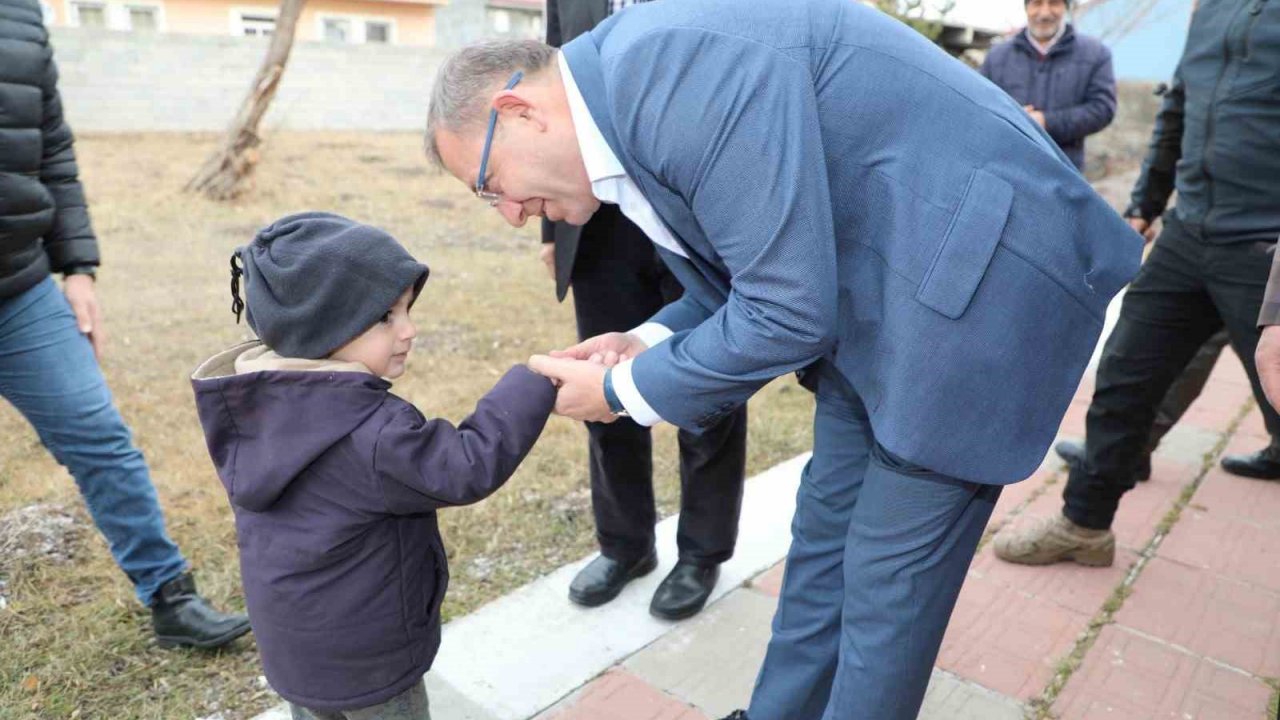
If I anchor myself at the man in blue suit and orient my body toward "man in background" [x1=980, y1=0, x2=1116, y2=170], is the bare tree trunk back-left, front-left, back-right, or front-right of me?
front-left

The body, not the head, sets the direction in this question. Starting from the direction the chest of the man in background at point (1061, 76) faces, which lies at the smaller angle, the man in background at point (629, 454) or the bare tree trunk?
the man in background

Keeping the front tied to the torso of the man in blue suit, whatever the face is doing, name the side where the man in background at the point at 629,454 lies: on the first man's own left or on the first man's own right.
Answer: on the first man's own right

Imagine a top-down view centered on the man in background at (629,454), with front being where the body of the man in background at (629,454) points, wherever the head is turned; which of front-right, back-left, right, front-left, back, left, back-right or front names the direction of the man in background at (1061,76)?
back

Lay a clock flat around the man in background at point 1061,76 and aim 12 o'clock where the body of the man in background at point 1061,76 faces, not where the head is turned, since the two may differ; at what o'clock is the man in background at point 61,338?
the man in background at point 61,338 is roughly at 1 o'clock from the man in background at point 1061,76.

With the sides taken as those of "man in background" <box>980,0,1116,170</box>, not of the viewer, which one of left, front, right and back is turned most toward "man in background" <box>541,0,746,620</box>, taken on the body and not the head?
front

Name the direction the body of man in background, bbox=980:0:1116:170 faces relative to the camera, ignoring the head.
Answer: toward the camera

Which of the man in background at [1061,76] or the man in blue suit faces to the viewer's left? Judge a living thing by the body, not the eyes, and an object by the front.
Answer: the man in blue suit

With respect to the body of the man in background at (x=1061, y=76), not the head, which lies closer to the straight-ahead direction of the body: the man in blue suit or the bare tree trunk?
the man in blue suit

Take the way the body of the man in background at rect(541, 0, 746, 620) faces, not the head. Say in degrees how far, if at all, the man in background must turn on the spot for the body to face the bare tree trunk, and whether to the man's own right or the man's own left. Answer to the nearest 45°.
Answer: approximately 90° to the man's own right

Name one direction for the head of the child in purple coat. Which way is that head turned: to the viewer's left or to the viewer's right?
to the viewer's right

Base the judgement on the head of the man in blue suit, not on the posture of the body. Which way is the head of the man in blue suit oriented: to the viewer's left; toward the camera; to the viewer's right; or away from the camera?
to the viewer's left

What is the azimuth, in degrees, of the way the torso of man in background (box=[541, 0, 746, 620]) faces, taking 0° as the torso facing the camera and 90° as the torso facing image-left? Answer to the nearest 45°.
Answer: approximately 45°

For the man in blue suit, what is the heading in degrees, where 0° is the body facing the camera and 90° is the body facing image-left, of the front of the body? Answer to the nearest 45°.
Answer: approximately 90°

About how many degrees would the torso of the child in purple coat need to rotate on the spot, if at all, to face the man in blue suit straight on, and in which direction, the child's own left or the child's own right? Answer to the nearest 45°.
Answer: approximately 45° to the child's own right

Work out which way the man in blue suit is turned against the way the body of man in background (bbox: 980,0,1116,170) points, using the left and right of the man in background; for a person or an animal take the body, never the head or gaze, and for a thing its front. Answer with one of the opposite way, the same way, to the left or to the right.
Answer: to the right

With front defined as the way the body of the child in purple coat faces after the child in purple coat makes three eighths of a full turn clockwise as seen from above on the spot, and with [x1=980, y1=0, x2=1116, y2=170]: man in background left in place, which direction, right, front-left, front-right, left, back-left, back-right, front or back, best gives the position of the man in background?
back-left

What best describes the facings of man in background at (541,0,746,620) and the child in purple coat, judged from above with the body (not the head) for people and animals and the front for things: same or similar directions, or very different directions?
very different directions
